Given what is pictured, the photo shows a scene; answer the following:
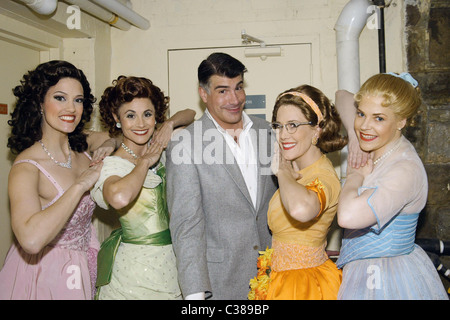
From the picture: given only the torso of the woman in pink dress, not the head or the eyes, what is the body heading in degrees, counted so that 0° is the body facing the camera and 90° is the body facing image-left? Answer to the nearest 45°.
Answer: approximately 315°

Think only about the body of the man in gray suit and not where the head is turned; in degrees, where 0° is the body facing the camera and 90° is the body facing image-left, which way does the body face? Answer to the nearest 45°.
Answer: approximately 315°

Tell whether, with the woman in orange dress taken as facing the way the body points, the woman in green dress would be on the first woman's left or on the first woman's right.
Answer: on the first woman's right
